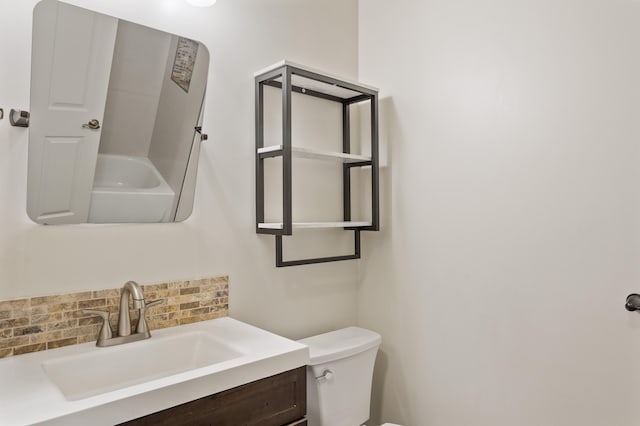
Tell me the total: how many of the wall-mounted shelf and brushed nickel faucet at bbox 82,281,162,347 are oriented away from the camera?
0

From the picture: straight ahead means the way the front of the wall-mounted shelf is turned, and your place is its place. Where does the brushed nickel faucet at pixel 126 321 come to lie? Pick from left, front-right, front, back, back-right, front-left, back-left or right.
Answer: right

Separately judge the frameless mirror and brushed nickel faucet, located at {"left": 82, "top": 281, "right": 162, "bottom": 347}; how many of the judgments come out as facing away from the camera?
0

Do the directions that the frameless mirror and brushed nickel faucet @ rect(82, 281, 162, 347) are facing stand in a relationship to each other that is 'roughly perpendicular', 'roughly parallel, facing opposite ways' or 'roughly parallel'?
roughly parallel

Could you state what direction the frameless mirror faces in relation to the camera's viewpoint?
facing the viewer and to the right of the viewer

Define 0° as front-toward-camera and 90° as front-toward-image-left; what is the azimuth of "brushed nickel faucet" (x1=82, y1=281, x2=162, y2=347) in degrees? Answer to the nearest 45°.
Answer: approximately 315°

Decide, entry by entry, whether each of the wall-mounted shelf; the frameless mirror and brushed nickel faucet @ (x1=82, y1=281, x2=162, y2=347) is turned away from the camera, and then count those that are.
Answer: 0

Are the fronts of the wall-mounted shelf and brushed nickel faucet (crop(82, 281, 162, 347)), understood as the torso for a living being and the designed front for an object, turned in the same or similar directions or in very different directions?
same or similar directions
